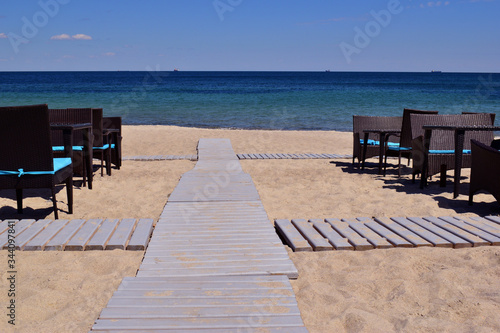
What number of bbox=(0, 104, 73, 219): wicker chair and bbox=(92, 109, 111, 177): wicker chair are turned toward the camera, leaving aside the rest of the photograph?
0

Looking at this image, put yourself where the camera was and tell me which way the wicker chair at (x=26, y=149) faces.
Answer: facing away from the viewer and to the right of the viewer

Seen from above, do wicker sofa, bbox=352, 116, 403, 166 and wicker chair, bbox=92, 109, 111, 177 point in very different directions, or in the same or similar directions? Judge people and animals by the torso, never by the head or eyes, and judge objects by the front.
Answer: very different directions

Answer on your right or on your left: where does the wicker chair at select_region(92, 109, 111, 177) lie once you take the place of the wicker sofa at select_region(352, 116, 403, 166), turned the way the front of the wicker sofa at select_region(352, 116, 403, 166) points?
on your right
